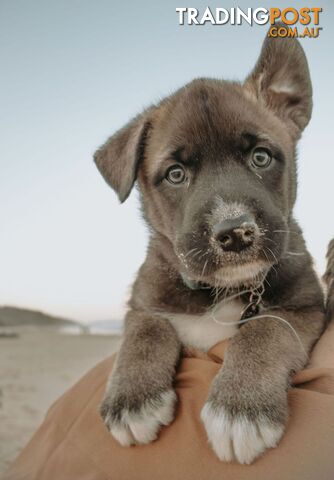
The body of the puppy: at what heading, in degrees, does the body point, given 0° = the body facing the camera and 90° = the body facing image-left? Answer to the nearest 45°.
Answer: approximately 0°
